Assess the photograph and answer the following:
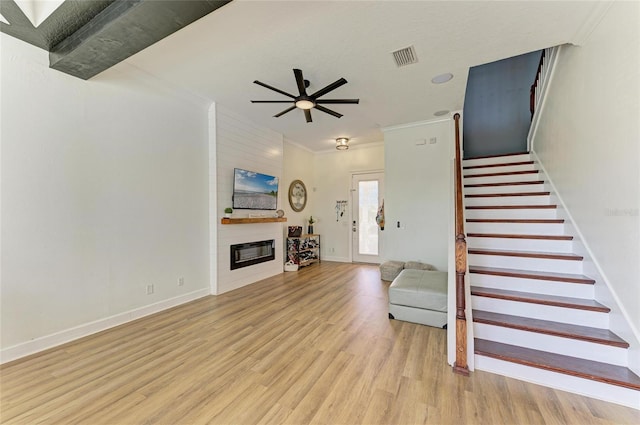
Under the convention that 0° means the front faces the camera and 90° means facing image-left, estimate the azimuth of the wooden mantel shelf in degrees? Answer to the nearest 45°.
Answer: approximately 315°

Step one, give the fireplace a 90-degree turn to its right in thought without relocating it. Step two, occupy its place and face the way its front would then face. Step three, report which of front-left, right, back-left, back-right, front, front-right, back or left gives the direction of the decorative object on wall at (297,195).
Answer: back

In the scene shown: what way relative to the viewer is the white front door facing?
toward the camera

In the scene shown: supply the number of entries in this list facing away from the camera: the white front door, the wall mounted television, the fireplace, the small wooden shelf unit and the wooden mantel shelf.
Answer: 0

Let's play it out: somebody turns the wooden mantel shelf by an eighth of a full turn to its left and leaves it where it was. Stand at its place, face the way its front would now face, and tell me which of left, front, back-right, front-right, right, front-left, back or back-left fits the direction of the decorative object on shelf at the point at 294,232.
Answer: front-left

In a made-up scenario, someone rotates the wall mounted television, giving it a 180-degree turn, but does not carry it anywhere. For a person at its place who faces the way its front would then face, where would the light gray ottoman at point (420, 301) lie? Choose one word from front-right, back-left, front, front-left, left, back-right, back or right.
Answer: back

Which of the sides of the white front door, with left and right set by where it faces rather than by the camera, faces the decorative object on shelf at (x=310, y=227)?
right

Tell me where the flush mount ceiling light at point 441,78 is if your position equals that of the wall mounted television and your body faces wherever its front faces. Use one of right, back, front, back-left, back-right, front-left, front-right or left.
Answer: front

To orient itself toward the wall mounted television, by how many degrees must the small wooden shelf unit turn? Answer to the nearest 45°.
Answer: approximately 90° to its right

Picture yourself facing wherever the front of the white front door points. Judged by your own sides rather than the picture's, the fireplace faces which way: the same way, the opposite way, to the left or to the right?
to the left

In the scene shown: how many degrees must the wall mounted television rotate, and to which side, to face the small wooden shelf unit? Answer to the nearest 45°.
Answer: approximately 90° to its left

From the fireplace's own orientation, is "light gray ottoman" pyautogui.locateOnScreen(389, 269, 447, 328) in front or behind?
in front

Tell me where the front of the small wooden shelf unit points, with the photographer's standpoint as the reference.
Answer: facing the viewer and to the right of the viewer

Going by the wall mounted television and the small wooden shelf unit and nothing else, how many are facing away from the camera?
0

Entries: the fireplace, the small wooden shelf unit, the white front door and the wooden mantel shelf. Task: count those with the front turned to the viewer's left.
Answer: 0

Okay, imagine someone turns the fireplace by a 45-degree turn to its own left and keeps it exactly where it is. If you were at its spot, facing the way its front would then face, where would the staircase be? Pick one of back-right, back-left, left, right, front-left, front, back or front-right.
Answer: front-right

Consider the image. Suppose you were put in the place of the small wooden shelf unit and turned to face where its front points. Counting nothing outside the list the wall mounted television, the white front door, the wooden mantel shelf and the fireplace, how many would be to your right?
3

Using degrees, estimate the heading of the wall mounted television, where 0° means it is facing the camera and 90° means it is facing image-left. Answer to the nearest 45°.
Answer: approximately 315°

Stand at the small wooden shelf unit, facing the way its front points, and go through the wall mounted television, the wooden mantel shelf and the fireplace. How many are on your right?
3

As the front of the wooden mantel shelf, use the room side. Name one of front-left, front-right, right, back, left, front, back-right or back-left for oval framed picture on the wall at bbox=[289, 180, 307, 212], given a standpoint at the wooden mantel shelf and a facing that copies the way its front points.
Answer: left
